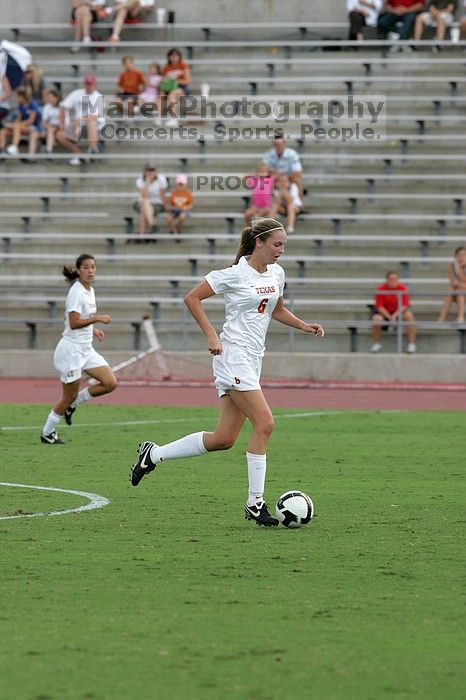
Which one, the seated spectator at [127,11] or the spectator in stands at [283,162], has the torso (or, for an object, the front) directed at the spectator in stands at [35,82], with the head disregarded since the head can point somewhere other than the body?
the seated spectator

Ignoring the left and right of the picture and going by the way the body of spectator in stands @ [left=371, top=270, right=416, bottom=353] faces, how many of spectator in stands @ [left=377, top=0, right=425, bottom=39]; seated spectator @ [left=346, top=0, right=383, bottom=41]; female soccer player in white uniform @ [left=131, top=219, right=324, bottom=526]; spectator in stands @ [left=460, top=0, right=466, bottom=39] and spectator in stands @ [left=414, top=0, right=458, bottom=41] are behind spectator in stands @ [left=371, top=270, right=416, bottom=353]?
4

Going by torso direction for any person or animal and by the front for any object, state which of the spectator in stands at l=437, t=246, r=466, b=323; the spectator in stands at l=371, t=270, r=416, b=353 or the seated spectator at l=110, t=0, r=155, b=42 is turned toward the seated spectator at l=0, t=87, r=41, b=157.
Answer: the seated spectator at l=110, t=0, r=155, b=42

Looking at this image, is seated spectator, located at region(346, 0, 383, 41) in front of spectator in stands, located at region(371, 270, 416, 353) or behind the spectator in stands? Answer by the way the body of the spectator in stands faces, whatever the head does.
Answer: behind

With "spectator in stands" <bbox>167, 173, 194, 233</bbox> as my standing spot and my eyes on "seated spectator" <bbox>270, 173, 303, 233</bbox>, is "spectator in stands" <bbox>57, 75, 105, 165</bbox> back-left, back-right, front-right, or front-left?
back-left

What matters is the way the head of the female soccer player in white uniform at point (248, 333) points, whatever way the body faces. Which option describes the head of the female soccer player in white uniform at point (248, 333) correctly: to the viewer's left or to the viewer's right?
to the viewer's right

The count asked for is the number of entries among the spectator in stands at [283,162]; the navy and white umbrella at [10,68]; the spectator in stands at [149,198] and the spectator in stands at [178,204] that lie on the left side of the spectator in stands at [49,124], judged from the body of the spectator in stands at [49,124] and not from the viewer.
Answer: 3

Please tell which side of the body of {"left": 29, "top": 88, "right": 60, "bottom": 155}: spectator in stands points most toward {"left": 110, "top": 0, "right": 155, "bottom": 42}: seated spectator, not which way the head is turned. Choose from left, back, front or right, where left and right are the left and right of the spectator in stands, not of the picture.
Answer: back

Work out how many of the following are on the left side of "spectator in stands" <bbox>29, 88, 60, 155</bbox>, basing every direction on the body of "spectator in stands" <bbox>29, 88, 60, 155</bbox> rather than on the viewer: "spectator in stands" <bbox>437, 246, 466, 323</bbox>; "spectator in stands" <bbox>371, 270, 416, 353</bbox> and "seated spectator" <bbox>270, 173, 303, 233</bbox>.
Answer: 3

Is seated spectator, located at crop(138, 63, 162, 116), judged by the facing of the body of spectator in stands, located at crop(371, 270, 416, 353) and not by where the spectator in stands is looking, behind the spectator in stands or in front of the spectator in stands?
behind

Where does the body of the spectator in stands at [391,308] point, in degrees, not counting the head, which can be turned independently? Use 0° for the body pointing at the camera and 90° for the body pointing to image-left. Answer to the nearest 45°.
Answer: approximately 0°

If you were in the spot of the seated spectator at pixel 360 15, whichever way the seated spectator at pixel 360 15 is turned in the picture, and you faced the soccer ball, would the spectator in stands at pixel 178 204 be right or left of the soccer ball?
right
